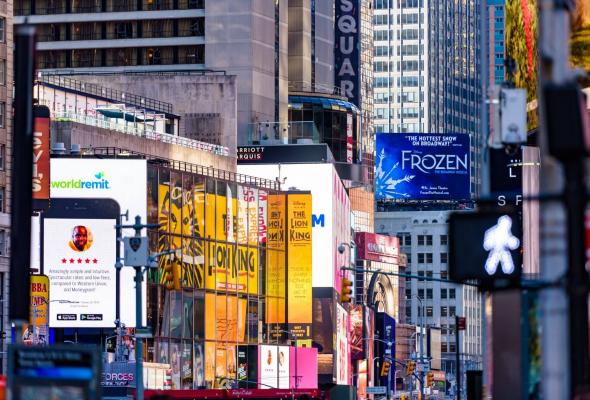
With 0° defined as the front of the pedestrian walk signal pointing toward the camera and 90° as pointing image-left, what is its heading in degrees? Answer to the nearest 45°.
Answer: approximately 0°
